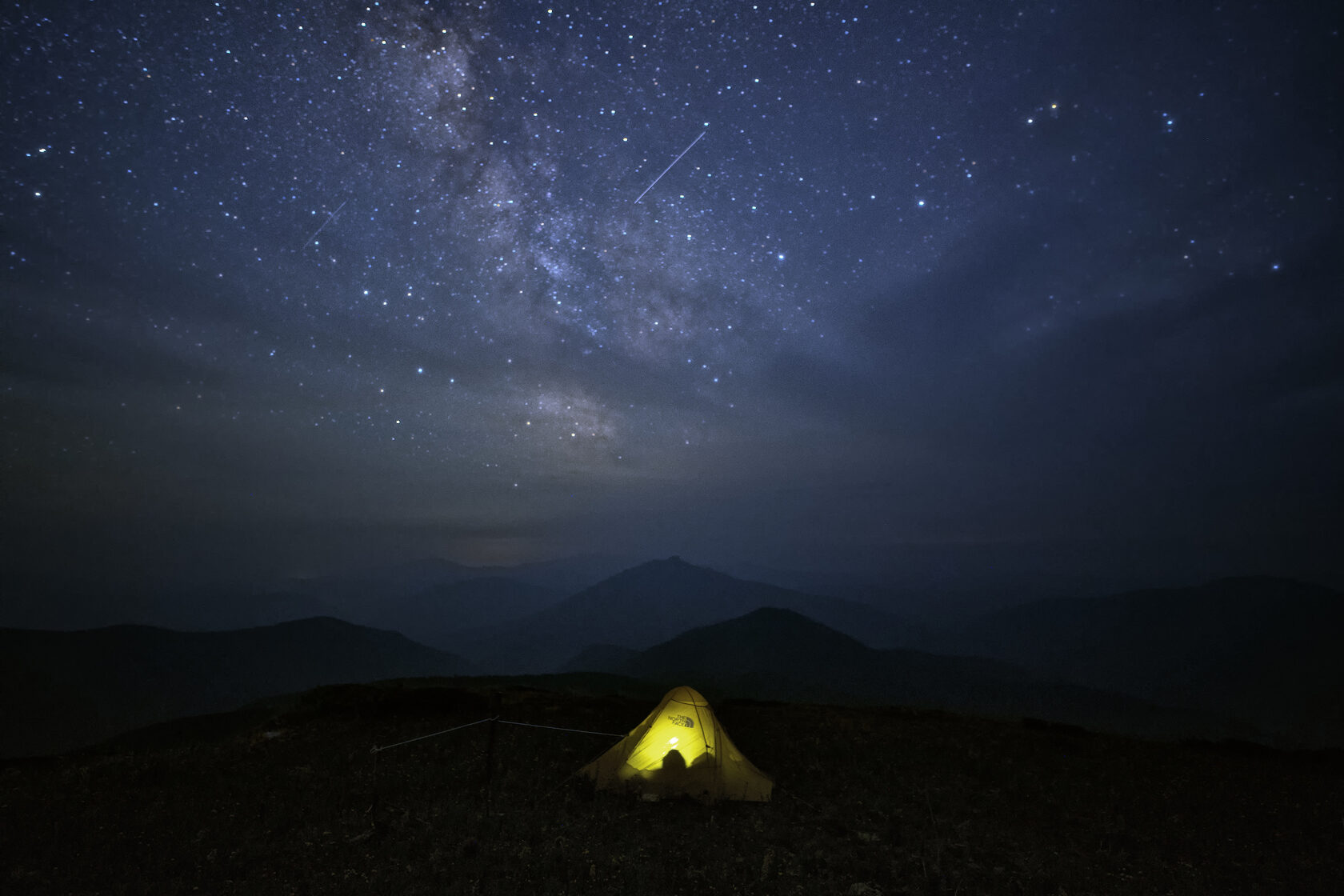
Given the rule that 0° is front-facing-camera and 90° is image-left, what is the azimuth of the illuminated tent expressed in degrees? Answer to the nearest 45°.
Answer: approximately 0°
